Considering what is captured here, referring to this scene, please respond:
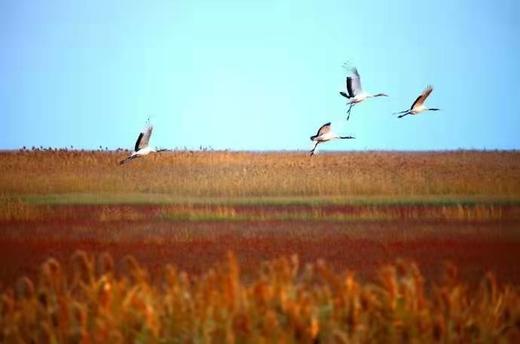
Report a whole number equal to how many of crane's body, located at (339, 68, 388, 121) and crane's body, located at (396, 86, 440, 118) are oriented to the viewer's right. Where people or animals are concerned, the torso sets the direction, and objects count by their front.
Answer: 2

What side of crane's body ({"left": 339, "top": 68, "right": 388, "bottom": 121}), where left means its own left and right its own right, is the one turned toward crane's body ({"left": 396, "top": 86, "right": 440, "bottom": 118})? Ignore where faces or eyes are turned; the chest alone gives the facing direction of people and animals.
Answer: front

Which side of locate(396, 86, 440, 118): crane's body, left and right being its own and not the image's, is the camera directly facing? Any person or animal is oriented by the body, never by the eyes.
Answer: right

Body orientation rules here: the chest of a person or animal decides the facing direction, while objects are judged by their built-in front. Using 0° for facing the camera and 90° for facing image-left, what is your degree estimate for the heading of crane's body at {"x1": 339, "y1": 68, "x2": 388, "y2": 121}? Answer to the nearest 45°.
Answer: approximately 270°

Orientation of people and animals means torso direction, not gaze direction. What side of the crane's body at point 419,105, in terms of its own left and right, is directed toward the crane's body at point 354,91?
back

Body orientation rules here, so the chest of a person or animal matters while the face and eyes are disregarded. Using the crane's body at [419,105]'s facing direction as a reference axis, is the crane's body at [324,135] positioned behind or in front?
behind

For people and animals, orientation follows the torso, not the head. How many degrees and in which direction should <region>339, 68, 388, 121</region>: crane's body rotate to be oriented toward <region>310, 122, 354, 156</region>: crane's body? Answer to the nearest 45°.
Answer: approximately 135° to its left
